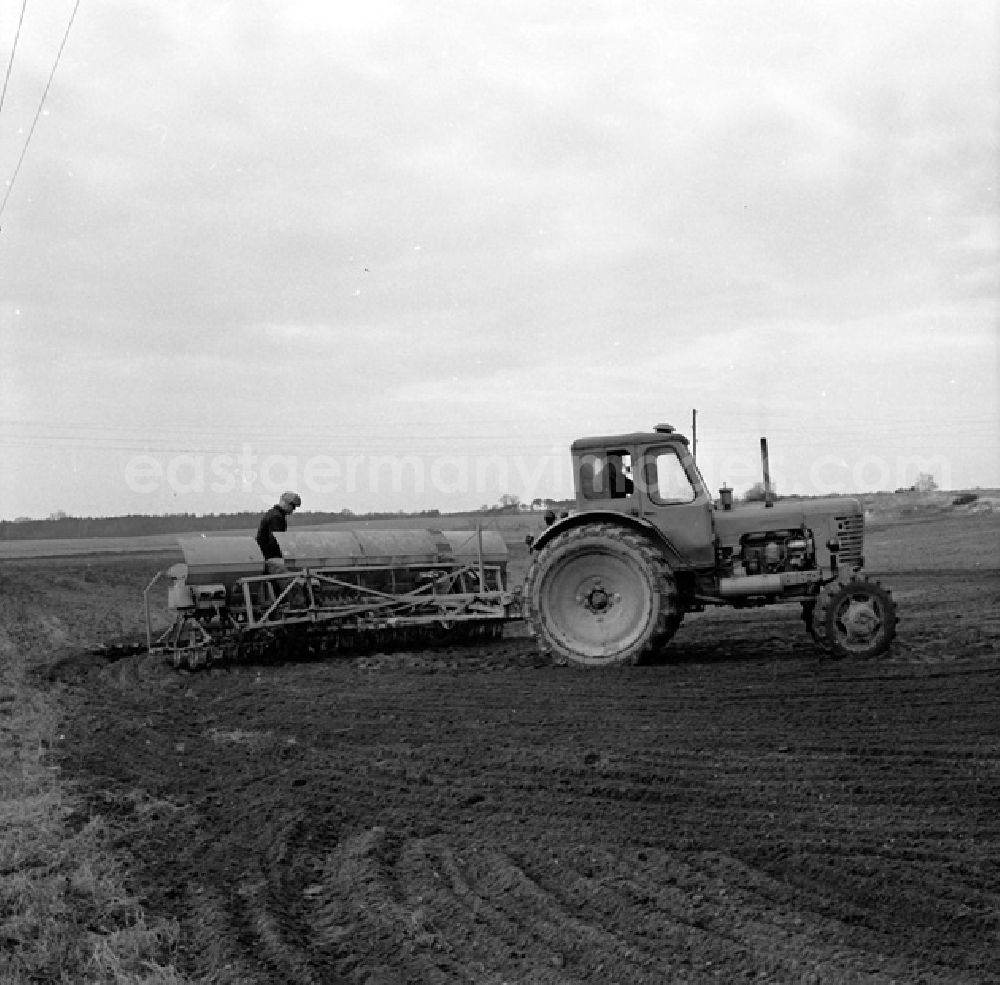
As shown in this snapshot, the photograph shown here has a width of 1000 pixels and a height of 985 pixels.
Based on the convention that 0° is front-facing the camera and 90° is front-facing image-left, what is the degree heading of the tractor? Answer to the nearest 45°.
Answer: approximately 270°

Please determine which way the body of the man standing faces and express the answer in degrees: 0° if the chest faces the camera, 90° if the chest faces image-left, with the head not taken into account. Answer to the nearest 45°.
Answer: approximately 270°
